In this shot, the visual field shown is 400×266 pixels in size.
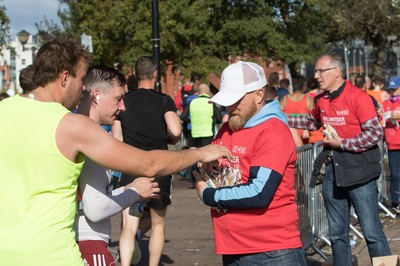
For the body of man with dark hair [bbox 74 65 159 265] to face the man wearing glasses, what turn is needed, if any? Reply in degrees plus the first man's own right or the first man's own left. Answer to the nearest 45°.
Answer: approximately 45° to the first man's own left

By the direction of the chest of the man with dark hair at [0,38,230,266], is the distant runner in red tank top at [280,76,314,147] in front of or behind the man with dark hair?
in front

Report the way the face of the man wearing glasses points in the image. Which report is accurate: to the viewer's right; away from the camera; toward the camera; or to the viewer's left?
to the viewer's left

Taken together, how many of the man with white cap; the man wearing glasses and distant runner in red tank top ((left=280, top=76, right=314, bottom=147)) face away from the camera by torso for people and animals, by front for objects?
1

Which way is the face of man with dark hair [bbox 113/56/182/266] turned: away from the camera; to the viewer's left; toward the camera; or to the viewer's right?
away from the camera

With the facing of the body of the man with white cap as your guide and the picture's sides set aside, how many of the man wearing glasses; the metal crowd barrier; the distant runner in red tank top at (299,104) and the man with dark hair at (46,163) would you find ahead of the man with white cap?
1

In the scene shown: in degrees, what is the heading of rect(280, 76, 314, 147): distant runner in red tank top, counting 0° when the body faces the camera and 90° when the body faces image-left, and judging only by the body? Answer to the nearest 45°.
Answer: approximately 180°

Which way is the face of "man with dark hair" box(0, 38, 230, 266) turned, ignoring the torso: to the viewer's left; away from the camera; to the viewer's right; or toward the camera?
to the viewer's right

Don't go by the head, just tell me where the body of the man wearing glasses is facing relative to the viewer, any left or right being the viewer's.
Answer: facing the viewer and to the left of the viewer

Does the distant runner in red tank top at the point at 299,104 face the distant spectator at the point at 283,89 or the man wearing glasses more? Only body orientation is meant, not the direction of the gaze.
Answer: the distant spectator

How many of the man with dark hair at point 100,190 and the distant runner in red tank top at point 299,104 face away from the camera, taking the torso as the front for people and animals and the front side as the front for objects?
1

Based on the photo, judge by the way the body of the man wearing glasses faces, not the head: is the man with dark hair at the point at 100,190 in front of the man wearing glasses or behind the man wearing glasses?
in front

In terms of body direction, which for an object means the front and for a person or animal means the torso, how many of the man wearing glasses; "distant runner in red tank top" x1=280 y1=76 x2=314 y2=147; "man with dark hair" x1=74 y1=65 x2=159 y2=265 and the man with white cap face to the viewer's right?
1
